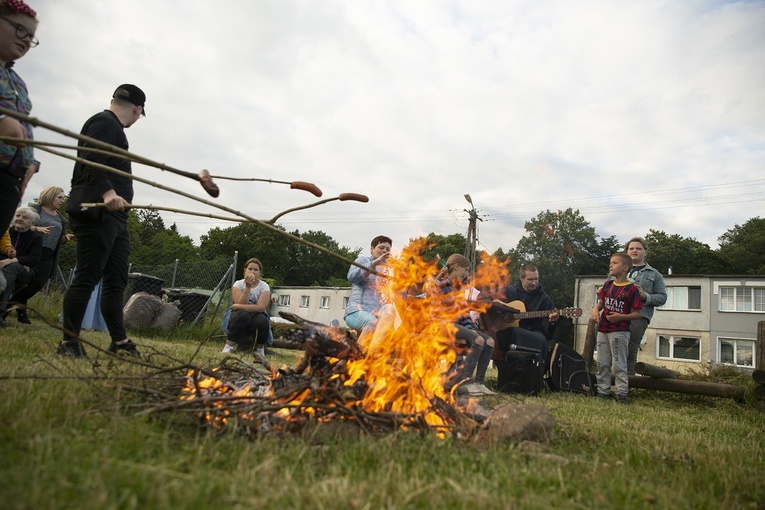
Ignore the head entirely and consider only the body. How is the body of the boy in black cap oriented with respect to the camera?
to the viewer's right

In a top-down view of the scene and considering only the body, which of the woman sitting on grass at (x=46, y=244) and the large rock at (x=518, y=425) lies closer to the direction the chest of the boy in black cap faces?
the large rock

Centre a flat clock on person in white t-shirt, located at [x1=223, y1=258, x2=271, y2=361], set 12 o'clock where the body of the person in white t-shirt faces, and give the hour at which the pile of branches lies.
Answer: The pile of branches is roughly at 12 o'clock from the person in white t-shirt.

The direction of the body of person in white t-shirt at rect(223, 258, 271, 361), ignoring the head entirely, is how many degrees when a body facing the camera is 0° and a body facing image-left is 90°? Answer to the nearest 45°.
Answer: approximately 0°

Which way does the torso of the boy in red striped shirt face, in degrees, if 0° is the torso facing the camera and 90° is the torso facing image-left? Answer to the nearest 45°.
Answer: approximately 45°

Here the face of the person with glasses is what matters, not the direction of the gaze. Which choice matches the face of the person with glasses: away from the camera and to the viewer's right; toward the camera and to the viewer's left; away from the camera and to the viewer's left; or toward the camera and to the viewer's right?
toward the camera and to the viewer's right

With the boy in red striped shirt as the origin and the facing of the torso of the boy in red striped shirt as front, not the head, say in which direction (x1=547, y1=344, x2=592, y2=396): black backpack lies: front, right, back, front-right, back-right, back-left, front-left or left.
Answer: right

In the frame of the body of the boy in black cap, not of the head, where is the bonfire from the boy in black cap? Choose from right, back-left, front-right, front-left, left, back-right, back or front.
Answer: front-right

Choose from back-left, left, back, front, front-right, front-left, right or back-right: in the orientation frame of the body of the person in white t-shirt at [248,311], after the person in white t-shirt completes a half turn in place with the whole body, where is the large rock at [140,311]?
front-left

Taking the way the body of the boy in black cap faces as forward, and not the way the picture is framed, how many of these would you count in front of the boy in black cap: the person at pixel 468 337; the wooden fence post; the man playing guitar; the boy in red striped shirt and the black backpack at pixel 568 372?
5

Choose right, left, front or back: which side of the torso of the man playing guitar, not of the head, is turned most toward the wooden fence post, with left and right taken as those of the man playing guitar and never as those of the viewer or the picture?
left
